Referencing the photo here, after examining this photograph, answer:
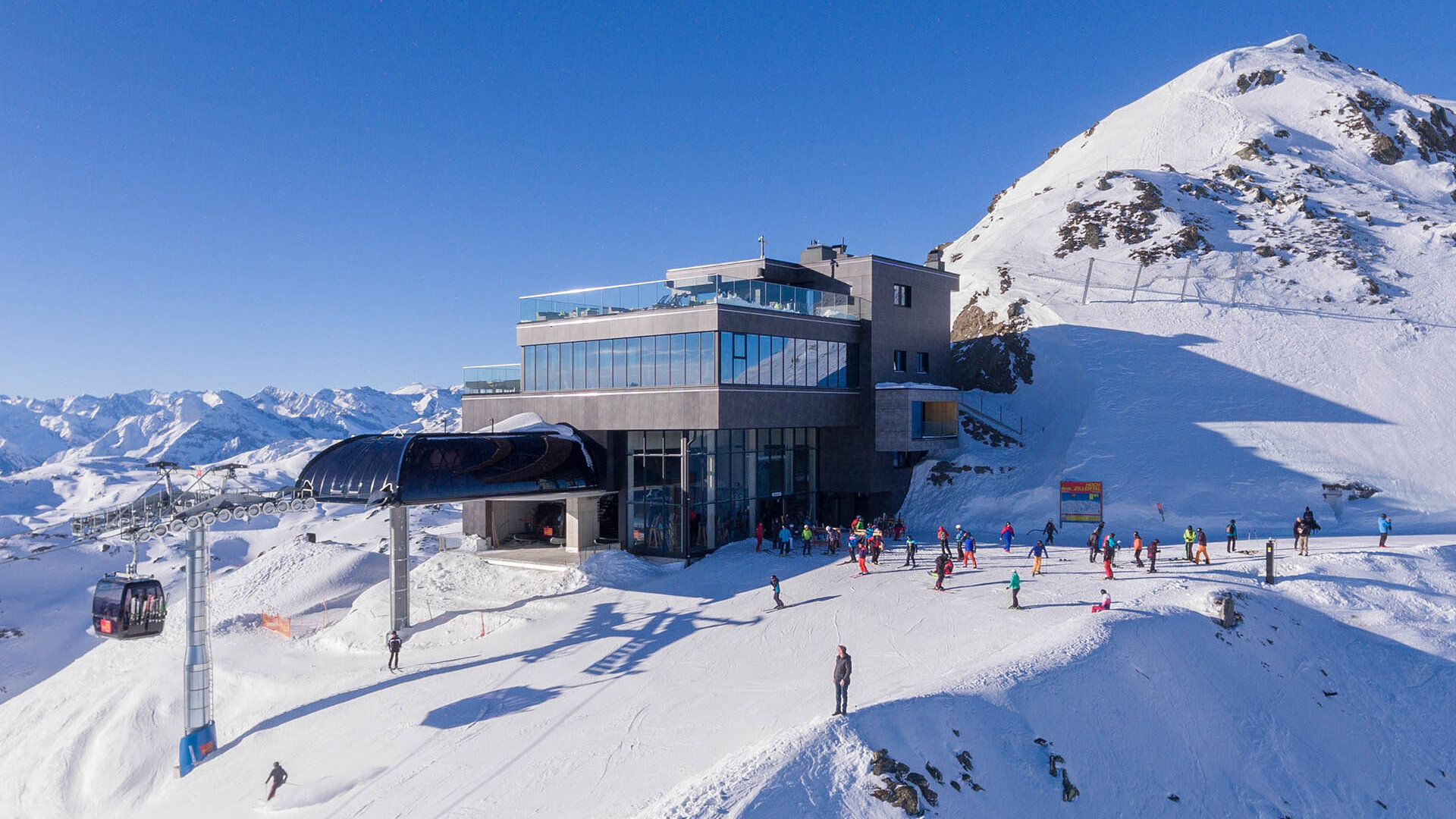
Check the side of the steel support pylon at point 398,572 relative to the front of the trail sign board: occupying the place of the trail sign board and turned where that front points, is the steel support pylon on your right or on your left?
on your right

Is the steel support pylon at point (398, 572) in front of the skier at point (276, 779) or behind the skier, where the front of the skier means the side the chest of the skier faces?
behind

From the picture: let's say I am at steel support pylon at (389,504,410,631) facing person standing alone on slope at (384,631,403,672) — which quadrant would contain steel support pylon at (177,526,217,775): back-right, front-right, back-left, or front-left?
front-right

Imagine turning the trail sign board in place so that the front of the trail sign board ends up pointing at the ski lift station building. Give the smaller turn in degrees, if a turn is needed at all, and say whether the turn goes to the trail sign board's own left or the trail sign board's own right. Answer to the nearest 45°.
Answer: approximately 90° to the trail sign board's own right

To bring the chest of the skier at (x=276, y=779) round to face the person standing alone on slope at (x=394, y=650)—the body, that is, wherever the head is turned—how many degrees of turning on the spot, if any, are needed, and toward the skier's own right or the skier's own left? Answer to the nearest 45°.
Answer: approximately 180°

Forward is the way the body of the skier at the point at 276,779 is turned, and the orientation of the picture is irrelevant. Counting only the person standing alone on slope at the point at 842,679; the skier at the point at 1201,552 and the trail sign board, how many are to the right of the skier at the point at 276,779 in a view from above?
0

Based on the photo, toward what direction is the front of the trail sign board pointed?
toward the camera

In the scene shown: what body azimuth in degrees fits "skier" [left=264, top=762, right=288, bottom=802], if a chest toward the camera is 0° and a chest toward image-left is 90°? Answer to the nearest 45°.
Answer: approximately 45°

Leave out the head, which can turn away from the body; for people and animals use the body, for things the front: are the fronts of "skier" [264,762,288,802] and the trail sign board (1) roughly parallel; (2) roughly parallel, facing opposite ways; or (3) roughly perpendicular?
roughly parallel

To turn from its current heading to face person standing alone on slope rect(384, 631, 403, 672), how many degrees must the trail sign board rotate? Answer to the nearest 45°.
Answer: approximately 45° to its right

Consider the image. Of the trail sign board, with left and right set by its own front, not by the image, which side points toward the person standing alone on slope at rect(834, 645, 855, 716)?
front

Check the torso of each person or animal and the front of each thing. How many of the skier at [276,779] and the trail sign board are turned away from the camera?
0

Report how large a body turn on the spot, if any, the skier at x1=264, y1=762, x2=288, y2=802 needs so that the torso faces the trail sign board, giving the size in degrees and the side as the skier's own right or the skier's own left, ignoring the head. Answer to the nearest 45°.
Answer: approximately 135° to the skier's own left
